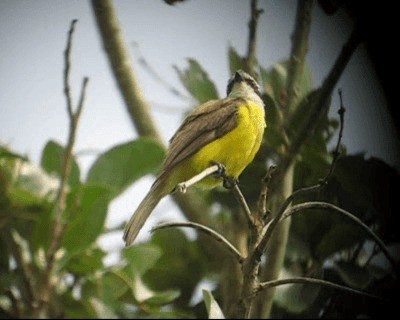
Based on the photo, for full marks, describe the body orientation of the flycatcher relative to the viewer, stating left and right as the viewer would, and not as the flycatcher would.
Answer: facing the viewer and to the right of the viewer

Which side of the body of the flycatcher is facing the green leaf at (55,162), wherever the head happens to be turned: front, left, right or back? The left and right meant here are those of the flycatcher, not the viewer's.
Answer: back

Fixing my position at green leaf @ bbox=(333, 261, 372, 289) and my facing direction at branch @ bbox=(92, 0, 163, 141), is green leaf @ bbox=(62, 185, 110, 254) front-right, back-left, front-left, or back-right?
front-left
